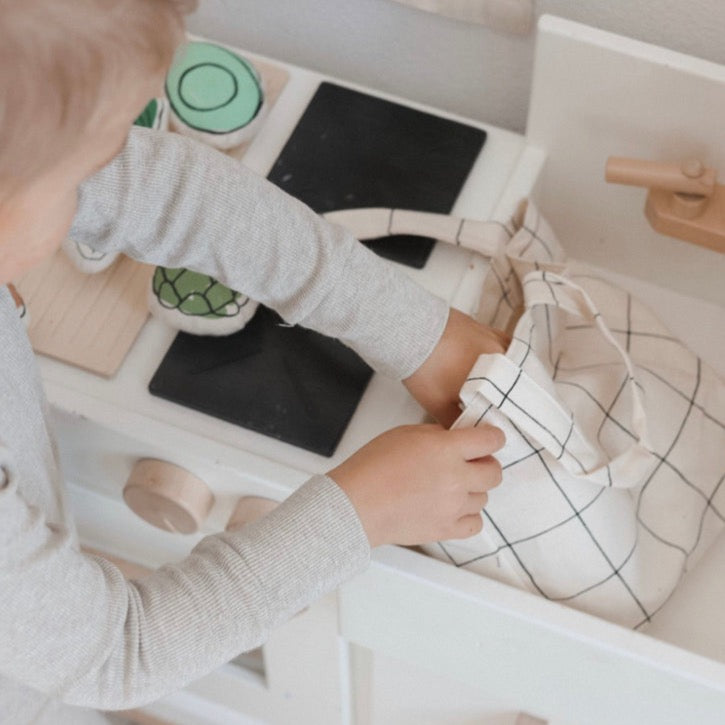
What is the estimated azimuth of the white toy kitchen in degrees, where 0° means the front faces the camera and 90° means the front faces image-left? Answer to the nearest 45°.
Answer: approximately 45°

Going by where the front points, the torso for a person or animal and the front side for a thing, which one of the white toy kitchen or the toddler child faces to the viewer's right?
the toddler child

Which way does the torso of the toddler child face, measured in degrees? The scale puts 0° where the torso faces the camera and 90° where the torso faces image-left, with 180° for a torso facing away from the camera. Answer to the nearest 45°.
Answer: approximately 270°

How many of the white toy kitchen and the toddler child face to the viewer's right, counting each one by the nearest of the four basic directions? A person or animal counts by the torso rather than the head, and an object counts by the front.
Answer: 1
